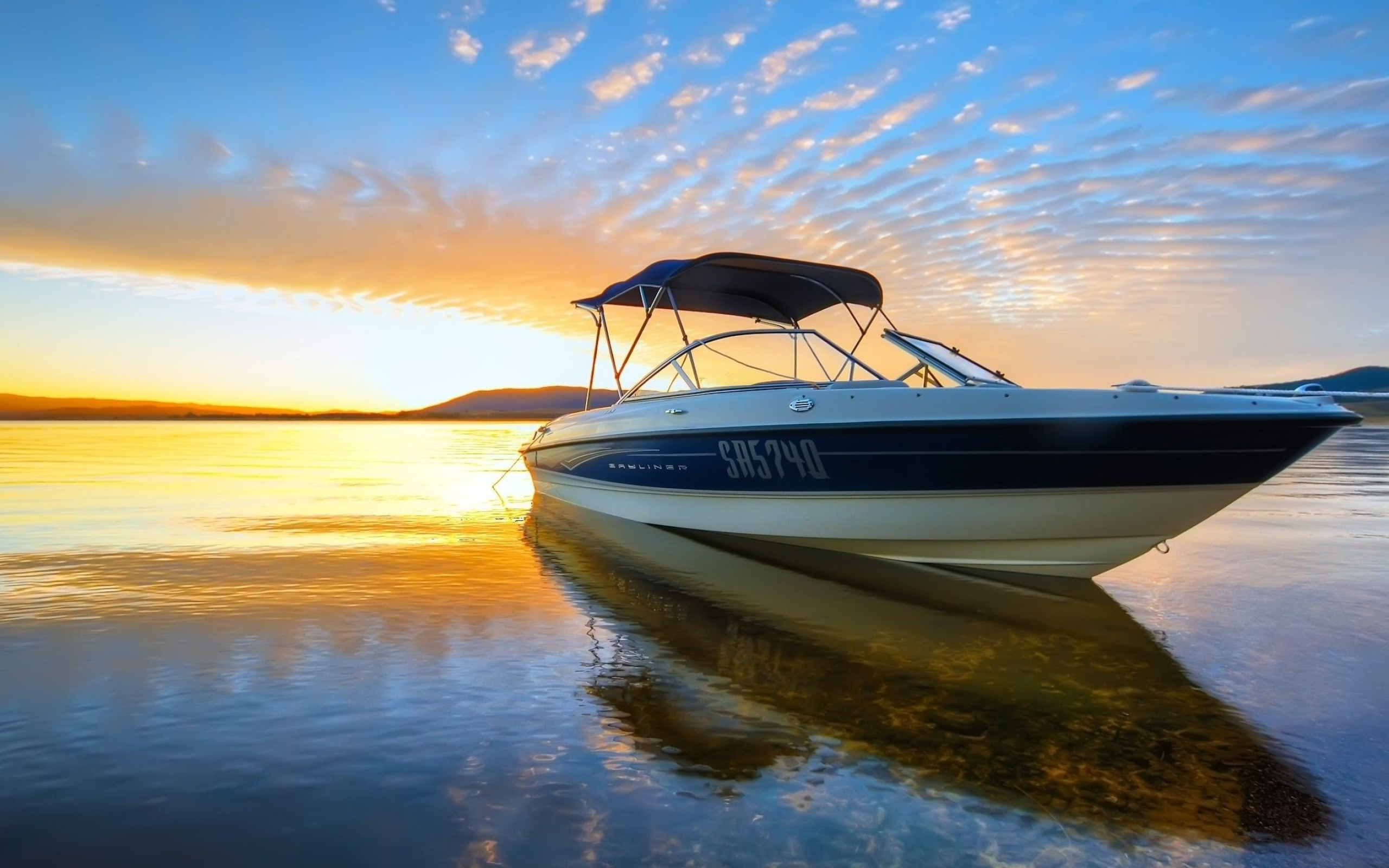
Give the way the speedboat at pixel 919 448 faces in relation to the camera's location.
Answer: facing the viewer and to the right of the viewer
